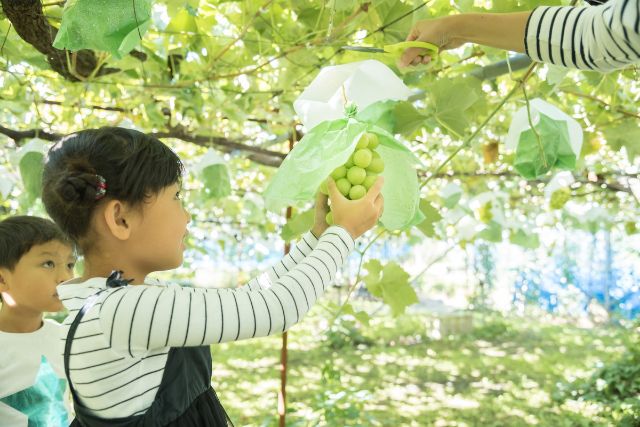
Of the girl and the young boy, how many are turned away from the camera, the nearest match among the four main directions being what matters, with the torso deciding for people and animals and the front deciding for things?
0

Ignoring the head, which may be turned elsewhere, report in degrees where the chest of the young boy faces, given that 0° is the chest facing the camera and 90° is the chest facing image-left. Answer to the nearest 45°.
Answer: approximately 315°

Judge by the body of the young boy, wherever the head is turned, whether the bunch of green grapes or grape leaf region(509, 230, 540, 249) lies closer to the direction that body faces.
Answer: the bunch of green grapes

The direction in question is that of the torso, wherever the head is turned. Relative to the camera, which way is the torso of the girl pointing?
to the viewer's right

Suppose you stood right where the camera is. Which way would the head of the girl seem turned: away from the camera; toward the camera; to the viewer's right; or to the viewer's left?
to the viewer's right
